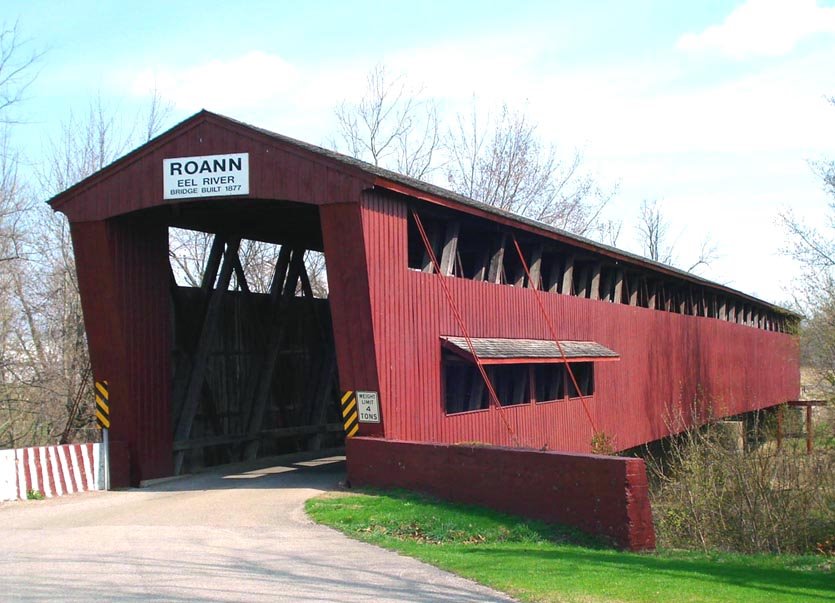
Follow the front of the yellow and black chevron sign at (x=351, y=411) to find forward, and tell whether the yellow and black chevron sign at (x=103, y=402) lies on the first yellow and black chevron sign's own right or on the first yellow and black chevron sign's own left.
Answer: on the first yellow and black chevron sign's own right

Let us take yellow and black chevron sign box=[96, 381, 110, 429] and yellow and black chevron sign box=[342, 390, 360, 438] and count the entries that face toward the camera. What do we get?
2

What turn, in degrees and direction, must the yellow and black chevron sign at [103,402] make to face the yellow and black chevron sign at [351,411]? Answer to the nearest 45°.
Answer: approximately 45° to its left

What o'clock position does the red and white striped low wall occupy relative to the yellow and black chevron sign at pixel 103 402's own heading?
The red and white striped low wall is roughly at 1 o'clock from the yellow and black chevron sign.

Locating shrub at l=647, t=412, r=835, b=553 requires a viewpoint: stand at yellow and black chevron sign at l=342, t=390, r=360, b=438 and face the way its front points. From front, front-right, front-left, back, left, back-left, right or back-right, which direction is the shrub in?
left

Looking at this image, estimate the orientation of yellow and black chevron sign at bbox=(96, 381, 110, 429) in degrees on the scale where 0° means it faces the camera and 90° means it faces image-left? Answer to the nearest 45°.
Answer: approximately 0°

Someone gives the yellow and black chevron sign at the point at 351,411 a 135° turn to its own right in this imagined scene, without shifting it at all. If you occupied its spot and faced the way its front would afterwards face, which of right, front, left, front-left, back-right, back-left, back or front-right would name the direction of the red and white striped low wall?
front-left

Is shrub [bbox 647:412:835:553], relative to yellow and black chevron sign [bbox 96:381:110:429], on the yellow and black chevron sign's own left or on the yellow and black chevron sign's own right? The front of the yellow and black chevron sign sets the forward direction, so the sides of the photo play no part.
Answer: on the yellow and black chevron sign's own left
